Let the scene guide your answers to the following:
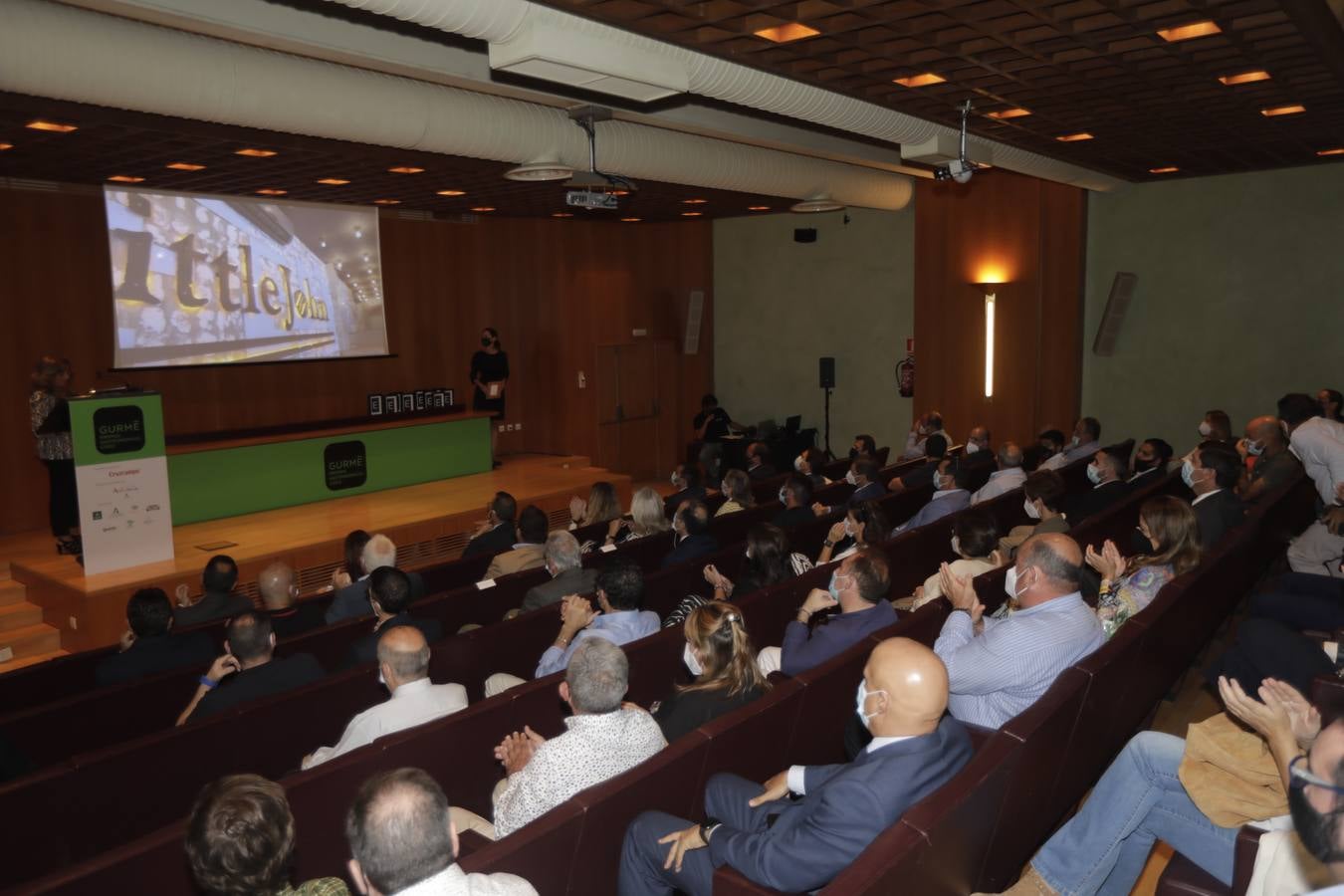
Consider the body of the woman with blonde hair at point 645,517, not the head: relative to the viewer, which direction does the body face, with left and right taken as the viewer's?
facing away from the viewer and to the left of the viewer

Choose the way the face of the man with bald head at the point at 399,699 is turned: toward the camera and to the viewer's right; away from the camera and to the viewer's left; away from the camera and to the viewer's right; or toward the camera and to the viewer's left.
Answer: away from the camera and to the viewer's left

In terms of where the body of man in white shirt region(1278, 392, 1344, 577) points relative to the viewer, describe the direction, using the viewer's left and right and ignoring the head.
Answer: facing to the left of the viewer

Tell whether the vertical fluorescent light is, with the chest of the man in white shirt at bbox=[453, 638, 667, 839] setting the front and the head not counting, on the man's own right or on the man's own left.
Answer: on the man's own right

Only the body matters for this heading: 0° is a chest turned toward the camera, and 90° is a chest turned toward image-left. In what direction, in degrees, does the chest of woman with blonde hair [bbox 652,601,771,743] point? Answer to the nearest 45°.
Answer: approximately 135°

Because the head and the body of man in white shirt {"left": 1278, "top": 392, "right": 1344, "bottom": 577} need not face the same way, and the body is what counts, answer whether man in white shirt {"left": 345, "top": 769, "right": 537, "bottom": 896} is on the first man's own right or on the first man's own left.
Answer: on the first man's own left

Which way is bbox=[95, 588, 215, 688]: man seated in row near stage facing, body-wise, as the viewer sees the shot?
away from the camera
